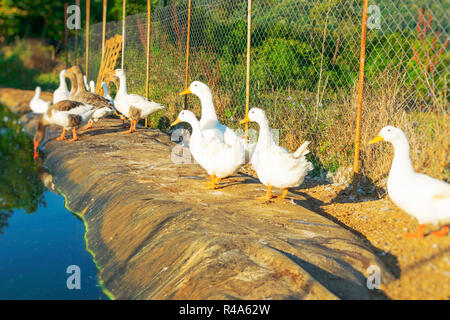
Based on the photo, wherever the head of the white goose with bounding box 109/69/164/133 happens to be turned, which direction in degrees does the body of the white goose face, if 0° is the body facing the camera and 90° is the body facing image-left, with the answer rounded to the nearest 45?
approximately 90°

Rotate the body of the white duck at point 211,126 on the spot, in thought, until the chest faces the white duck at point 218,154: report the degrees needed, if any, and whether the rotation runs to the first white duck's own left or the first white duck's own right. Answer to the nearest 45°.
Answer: approximately 90° to the first white duck's own left

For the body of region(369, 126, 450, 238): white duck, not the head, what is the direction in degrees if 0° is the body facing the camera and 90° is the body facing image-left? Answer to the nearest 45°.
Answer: approximately 90°

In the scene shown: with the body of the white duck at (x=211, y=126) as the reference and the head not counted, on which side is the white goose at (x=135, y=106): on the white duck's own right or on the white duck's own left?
on the white duck's own right

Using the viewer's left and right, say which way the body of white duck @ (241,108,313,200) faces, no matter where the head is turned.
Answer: facing to the left of the viewer

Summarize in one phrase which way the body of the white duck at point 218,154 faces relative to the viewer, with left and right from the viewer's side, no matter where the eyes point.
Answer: facing to the left of the viewer

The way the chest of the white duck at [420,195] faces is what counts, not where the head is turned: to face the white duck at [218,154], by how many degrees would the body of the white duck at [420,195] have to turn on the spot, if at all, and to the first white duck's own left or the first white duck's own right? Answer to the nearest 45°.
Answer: approximately 45° to the first white duck's own right

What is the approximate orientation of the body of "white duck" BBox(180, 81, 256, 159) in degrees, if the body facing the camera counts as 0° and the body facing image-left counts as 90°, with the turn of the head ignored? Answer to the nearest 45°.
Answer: approximately 90°
